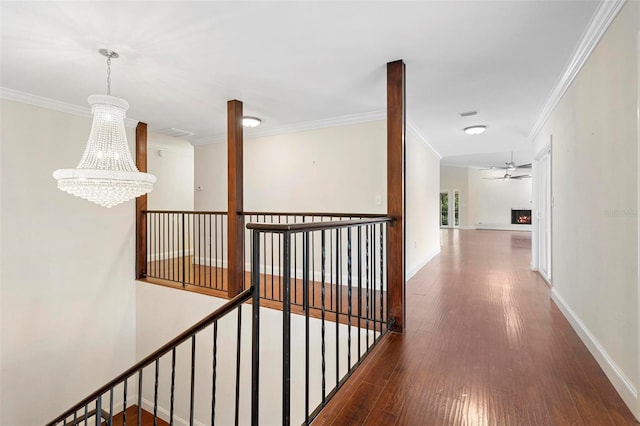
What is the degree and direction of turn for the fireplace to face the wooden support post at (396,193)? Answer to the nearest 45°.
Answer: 0° — it already faces it

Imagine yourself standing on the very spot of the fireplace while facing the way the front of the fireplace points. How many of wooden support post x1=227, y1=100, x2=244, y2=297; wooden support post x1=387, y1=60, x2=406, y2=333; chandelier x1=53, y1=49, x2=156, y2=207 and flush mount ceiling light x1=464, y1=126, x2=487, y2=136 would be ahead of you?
4

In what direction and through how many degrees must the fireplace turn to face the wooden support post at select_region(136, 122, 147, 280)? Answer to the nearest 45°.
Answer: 0° — it already faces it

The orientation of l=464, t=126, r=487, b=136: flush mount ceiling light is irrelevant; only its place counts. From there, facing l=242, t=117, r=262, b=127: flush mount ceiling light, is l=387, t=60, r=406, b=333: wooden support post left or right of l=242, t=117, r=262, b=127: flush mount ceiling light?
left

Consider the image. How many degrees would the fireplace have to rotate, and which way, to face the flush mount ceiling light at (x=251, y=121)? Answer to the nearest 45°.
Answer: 0° — it already faces it

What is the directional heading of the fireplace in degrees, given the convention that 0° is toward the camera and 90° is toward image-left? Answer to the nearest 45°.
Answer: approximately 0°

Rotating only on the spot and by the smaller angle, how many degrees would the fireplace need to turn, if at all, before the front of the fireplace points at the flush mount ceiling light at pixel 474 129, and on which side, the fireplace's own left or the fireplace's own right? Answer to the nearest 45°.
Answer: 0° — it already faces it

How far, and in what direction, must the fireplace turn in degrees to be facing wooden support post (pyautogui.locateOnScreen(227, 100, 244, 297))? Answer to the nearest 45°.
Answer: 0° — it already faces it
